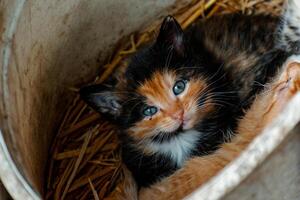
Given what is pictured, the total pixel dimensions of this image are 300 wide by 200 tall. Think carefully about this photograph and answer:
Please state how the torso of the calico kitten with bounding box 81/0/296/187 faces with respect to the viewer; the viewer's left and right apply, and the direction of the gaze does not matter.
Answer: facing the viewer and to the left of the viewer
